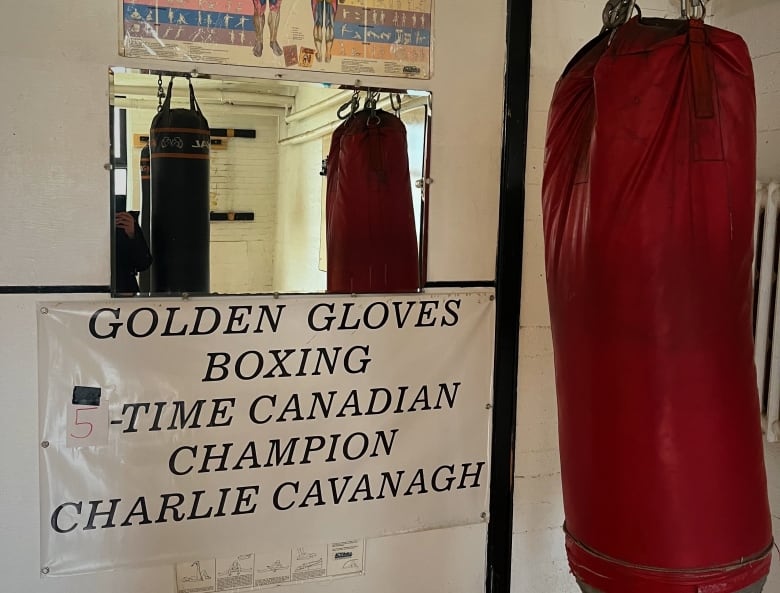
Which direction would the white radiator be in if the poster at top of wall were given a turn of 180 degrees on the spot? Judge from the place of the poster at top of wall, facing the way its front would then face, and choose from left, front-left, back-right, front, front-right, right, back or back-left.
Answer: right

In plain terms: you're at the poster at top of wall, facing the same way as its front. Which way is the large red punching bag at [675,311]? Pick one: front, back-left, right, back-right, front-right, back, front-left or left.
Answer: front-left

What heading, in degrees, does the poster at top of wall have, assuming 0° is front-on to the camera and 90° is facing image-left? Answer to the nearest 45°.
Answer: approximately 0°
